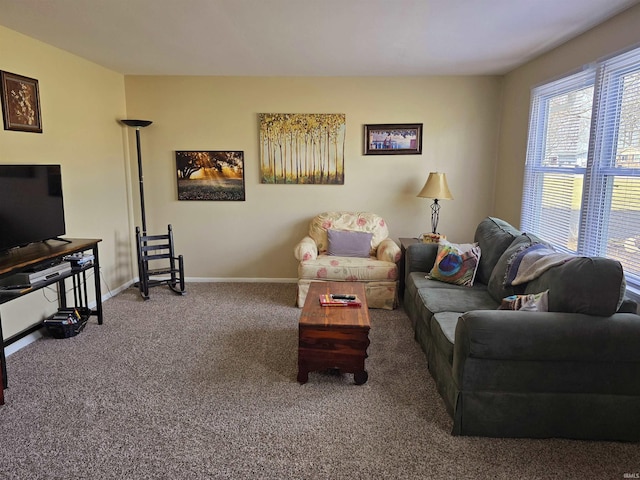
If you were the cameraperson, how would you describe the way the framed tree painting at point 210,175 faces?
facing the viewer

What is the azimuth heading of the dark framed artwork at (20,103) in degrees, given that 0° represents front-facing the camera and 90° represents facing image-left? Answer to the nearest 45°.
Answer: approximately 315°

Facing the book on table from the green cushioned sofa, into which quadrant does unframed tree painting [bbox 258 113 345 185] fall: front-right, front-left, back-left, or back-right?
front-right

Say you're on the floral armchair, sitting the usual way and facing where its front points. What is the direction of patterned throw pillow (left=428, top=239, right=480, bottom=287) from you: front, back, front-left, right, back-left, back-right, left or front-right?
front-left

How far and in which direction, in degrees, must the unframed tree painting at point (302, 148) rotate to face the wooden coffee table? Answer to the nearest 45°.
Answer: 0° — it already faces it

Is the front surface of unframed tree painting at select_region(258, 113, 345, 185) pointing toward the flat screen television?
no

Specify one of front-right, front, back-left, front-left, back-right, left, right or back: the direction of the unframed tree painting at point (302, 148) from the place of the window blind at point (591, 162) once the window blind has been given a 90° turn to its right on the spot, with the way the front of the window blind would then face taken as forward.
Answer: front-left

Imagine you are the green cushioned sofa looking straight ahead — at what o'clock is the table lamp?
The table lamp is roughly at 2 o'clock from the green cushioned sofa.

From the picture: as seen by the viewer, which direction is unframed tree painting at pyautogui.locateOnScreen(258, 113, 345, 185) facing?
toward the camera

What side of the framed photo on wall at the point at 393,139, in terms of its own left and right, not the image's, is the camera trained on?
front

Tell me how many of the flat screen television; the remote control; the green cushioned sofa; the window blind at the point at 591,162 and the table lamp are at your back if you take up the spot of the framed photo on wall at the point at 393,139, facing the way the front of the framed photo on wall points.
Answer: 0

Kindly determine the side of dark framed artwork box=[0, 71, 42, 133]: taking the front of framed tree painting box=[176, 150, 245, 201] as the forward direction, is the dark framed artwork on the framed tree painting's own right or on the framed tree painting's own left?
on the framed tree painting's own right

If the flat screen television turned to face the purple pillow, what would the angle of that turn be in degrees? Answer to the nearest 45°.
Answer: approximately 45° to its left

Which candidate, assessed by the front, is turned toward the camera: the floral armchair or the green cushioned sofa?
the floral armchair

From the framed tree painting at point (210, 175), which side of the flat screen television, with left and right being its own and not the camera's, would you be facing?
left

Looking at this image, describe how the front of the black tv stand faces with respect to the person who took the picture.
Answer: facing the viewer and to the right of the viewer

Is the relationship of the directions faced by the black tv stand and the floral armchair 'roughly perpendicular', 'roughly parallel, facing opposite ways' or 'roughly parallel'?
roughly perpendicular

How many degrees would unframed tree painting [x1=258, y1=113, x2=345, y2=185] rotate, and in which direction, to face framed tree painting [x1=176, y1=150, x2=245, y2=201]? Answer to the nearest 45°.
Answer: approximately 90° to its right

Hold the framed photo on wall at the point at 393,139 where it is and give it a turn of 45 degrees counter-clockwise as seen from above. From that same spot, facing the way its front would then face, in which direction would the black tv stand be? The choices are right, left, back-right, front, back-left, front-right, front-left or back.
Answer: right
